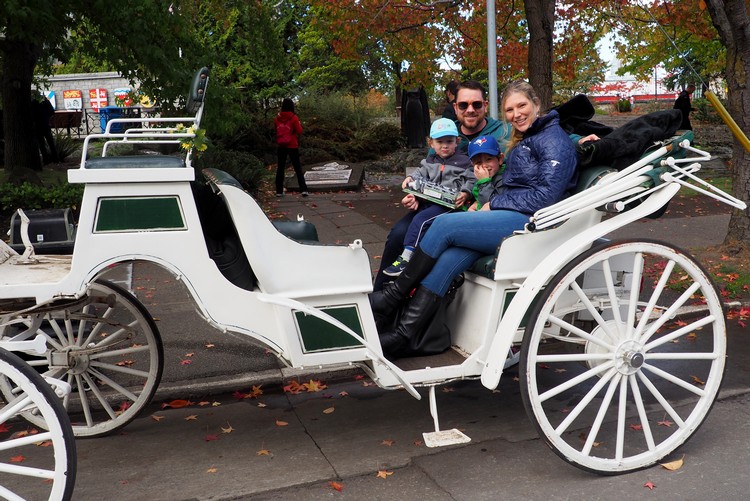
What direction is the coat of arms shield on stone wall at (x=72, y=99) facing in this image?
toward the camera

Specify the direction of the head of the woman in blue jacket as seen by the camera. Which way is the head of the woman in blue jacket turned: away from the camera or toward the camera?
toward the camera

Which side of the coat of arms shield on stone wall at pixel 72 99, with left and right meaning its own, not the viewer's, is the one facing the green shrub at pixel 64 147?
front

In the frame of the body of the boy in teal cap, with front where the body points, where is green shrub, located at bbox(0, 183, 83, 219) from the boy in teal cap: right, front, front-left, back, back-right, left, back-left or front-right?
right

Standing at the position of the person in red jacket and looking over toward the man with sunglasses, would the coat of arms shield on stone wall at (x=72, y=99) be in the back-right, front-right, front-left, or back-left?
back-right

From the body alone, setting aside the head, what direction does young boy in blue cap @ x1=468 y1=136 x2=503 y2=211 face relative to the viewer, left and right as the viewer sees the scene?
facing the viewer and to the left of the viewer

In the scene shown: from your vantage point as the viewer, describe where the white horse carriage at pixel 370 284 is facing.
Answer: facing to the left of the viewer

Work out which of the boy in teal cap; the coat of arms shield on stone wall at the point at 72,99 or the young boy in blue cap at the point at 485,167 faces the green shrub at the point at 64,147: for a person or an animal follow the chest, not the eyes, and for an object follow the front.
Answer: the coat of arms shield on stone wall

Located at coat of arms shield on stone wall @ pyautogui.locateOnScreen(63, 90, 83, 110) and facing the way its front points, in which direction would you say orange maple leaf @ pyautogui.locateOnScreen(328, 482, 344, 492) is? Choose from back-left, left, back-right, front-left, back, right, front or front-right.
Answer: front

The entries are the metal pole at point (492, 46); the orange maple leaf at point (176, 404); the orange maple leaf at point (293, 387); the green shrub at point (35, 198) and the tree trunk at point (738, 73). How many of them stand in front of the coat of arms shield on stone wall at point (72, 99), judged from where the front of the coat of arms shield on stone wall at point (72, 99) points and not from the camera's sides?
5

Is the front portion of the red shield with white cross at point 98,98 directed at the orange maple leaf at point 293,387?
yes

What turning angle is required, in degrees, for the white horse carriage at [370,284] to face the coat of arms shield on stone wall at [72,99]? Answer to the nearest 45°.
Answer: approximately 90° to its right

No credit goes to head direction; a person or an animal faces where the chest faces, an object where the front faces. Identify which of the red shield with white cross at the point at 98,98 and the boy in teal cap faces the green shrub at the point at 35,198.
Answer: the red shield with white cross

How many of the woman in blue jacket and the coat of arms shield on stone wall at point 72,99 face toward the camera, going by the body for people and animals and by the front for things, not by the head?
1

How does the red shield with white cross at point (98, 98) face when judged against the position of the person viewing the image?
facing the viewer

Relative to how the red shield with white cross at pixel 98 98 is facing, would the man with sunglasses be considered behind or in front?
in front

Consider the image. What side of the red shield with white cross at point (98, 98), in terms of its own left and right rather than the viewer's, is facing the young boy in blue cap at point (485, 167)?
front
